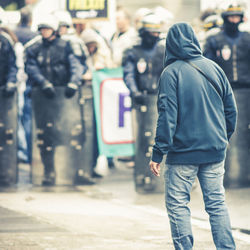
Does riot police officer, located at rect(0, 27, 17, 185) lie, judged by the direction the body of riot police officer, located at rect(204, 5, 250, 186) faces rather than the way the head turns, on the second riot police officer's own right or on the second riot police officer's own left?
on the second riot police officer's own right

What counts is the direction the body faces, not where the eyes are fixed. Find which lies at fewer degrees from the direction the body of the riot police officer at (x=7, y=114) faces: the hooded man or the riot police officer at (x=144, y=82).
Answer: the hooded man

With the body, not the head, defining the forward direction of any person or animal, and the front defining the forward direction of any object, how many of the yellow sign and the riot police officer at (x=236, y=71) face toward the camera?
2

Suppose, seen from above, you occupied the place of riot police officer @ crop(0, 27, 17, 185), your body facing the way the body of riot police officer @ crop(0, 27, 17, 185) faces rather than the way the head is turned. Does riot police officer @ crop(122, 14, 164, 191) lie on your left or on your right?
on your left

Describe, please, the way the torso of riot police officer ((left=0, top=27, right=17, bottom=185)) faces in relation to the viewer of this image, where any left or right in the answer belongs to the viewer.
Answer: facing the viewer

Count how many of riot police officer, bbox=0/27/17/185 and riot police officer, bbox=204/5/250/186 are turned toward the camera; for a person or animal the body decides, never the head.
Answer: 2

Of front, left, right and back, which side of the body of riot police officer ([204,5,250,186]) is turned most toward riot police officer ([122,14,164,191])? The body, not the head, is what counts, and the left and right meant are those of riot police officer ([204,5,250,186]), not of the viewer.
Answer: right

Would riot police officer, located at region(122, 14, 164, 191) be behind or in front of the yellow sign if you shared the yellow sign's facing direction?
in front

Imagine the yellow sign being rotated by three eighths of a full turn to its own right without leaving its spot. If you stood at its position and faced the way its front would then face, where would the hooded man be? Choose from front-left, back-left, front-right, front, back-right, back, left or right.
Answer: back-left

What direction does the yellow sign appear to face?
toward the camera

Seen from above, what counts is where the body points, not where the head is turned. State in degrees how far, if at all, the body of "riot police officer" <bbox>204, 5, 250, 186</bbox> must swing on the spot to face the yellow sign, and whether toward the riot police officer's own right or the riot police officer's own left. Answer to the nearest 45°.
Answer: approximately 135° to the riot police officer's own right

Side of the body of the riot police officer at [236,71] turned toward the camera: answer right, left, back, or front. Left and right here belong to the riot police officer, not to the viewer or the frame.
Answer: front

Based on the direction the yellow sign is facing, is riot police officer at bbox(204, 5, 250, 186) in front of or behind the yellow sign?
in front
